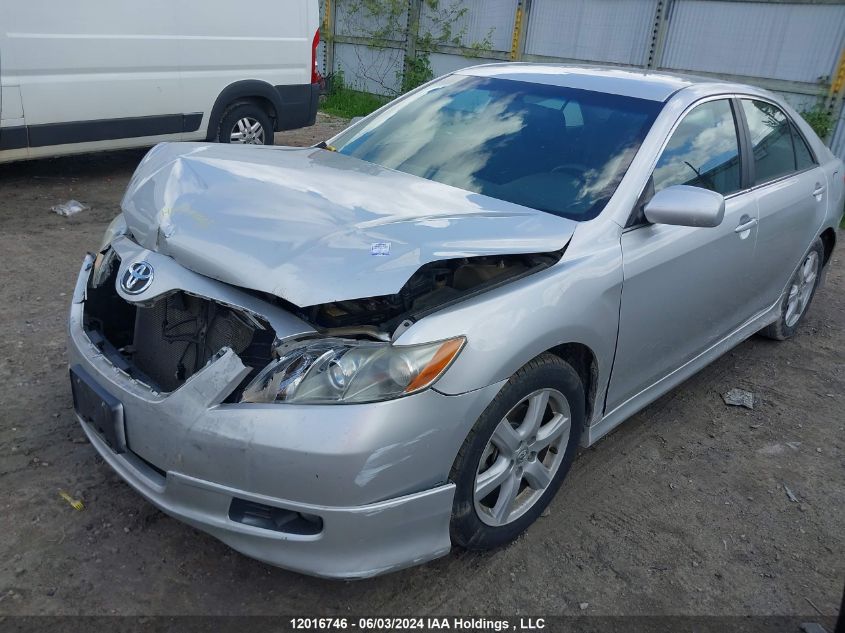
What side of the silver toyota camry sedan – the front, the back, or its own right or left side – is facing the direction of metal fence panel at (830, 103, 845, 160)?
back

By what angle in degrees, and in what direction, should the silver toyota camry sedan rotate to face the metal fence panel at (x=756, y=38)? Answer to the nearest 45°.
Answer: approximately 180°

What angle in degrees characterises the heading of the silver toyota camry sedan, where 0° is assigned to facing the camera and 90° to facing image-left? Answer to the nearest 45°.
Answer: approximately 45°

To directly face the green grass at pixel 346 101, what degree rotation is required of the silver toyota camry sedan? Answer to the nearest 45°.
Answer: approximately 135° to its right

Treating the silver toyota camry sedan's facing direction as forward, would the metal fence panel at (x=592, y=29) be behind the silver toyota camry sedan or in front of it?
behind

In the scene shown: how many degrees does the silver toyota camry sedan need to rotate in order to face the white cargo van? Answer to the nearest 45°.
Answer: approximately 90° to its right

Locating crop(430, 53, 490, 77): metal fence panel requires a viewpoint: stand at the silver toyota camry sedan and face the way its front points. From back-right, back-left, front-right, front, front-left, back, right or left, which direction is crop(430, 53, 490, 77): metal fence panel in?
back-right

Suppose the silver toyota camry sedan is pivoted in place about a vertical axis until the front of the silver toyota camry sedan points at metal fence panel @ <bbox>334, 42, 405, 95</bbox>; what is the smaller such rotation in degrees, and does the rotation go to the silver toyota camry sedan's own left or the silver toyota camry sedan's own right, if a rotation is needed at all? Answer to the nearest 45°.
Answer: approximately 135° to the silver toyota camry sedan's own right
